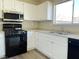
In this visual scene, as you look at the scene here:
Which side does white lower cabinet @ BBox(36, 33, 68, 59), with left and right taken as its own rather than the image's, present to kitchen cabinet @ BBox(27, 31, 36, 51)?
right

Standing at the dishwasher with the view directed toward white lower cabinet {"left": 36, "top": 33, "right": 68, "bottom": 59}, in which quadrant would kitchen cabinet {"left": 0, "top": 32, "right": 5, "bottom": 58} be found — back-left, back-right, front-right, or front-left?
front-left

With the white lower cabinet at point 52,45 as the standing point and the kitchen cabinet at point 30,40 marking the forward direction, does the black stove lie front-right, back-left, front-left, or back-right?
front-left

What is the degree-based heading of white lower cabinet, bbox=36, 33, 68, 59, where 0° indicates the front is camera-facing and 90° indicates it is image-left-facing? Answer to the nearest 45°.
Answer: approximately 45°

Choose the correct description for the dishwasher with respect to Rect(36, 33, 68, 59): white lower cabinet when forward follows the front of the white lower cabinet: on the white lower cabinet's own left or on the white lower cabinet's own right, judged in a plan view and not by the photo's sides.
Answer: on the white lower cabinet's own left
